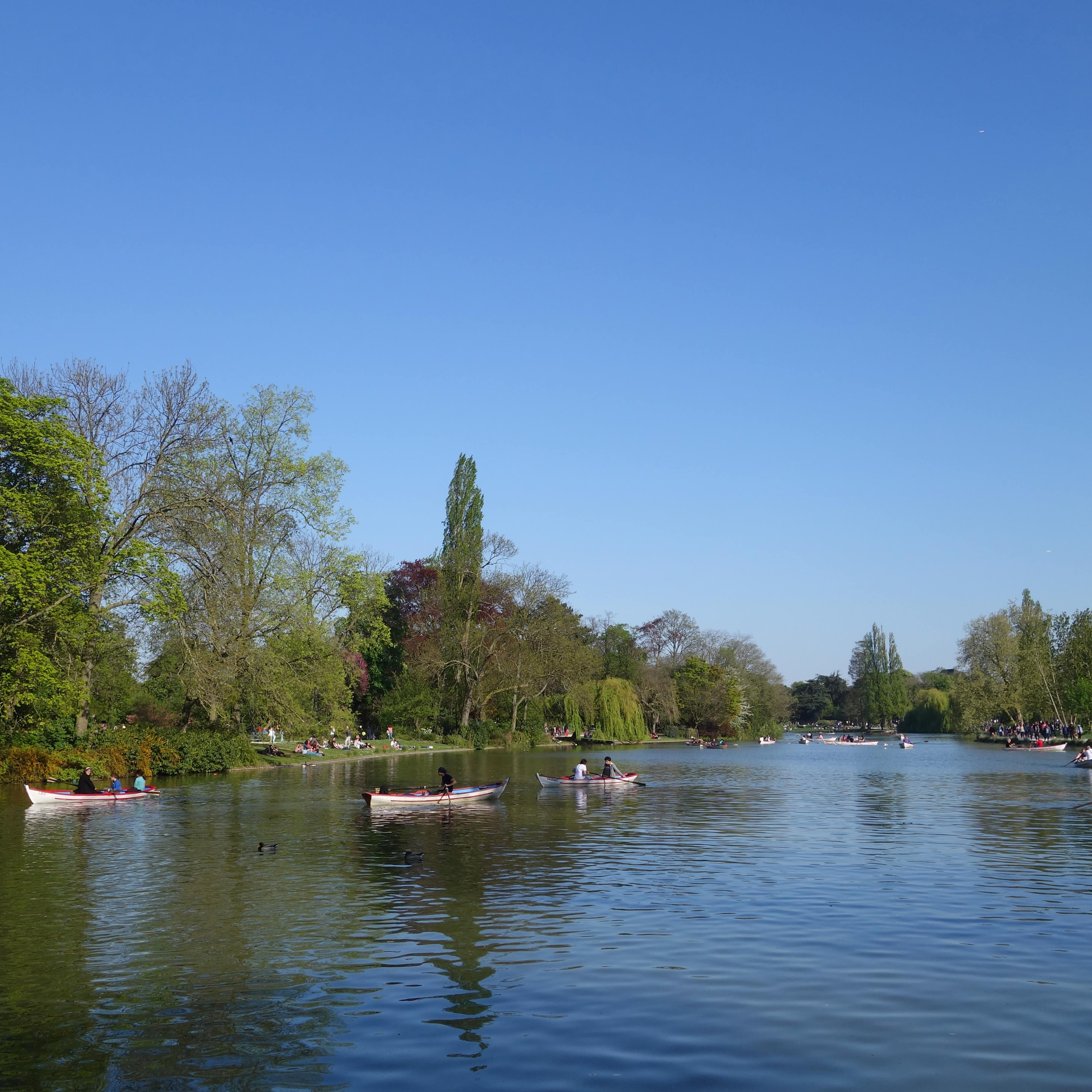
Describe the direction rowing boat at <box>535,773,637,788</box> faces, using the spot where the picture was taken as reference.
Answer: facing to the left of the viewer

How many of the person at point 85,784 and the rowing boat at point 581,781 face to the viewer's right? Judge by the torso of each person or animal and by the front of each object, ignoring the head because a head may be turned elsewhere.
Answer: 1

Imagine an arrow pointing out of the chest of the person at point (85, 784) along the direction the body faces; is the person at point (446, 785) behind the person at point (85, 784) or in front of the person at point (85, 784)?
in front

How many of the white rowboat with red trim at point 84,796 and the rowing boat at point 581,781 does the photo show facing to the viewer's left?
2

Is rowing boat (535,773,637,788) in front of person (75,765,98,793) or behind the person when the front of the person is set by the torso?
in front

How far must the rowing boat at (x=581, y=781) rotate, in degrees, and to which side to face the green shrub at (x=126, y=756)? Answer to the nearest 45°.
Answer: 0° — it already faces it

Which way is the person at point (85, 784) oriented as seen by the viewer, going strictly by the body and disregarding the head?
to the viewer's right

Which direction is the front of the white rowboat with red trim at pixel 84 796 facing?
to the viewer's left

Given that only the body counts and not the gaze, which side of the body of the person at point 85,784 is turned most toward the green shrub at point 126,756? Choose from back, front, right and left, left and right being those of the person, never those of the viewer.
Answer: left
